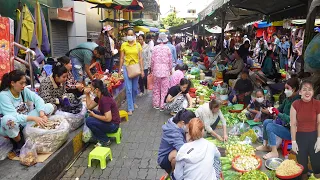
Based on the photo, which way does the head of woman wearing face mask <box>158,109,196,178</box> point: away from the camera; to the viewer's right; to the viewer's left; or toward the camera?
to the viewer's right

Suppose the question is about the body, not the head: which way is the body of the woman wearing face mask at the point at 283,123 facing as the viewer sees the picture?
to the viewer's left
